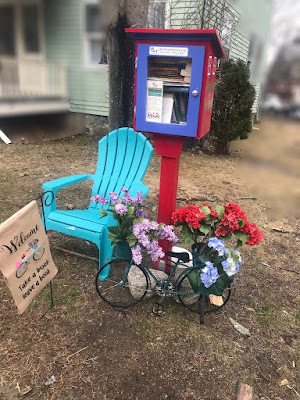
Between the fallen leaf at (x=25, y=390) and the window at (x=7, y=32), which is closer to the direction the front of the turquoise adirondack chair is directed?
the fallen leaf

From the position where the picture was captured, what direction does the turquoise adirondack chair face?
facing the viewer and to the left of the viewer

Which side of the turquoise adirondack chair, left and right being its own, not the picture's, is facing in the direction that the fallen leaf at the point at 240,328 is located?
left

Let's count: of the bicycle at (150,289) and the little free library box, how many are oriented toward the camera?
1
